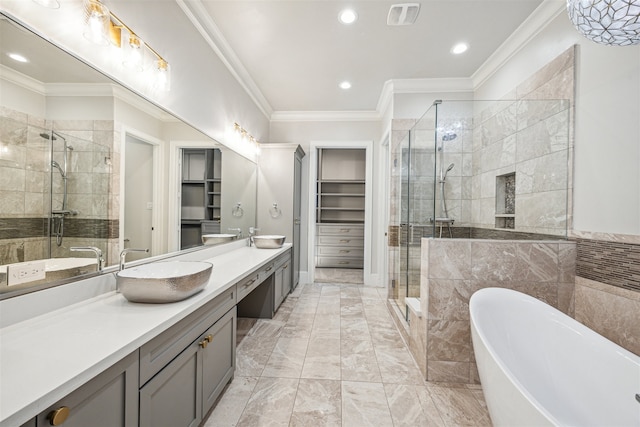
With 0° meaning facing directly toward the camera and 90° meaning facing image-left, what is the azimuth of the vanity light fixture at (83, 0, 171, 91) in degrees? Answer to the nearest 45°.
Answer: approximately 315°

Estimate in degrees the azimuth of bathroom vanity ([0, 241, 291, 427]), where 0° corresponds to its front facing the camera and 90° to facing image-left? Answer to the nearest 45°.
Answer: approximately 315°

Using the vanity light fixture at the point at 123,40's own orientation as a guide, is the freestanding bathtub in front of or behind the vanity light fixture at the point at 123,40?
in front

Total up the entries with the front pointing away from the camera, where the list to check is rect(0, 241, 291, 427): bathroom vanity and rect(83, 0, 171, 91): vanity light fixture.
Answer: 0

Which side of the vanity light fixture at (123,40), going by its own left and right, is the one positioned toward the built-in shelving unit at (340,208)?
left

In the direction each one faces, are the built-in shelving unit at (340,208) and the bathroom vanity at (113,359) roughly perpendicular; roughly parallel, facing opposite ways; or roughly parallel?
roughly perpendicular

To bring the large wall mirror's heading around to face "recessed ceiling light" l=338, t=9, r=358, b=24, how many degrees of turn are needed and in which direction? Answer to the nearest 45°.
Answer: approximately 45° to its left

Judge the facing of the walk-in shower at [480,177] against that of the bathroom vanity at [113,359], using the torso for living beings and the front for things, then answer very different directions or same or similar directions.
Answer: very different directions

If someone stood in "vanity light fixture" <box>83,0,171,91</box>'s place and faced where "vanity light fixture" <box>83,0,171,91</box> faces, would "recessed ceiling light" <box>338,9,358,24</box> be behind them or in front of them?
in front
